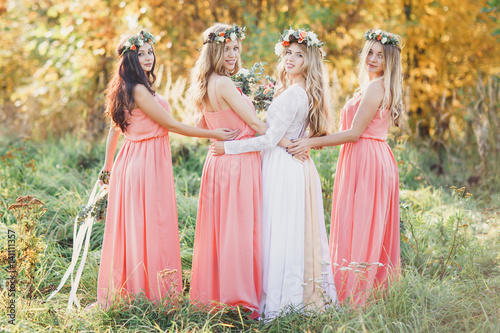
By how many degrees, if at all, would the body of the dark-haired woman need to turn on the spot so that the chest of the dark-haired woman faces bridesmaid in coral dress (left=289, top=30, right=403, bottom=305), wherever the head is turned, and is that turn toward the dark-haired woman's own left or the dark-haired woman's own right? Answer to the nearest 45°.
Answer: approximately 45° to the dark-haired woman's own right

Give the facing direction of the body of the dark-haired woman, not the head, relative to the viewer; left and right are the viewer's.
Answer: facing away from the viewer and to the right of the viewer

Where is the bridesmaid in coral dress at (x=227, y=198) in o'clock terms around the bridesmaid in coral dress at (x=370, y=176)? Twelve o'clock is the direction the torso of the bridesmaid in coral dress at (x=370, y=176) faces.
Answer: the bridesmaid in coral dress at (x=227, y=198) is roughly at 11 o'clock from the bridesmaid in coral dress at (x=370, y=176).

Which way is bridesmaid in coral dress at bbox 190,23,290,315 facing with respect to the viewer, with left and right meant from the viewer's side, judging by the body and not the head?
facing away from the viewer and to the right of the viewer

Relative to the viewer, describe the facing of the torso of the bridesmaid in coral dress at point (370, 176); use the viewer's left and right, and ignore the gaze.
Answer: facing to the left of the viewer

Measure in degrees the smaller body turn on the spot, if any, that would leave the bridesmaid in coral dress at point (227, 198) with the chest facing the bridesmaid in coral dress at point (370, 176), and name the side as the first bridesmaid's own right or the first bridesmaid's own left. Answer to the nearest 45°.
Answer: approximately 45° to the first bridesmaid's own right

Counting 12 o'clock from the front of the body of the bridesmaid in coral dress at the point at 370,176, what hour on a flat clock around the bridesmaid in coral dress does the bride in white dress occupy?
The bride in white dress is roughly at 11 o'clock from the bridesmaid in coral dress.
